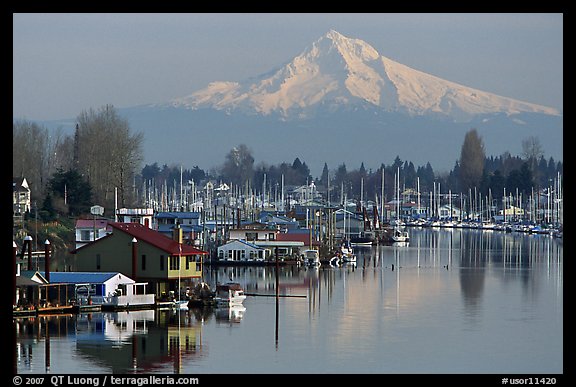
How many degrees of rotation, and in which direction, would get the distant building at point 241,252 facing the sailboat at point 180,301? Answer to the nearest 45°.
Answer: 0° — it already faces it

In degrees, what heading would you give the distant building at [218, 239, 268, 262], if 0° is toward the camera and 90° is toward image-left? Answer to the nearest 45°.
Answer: approximately 0°

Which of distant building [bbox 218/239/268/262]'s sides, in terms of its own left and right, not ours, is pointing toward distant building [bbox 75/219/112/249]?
right

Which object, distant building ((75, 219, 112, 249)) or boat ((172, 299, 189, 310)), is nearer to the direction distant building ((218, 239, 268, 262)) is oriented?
the boat

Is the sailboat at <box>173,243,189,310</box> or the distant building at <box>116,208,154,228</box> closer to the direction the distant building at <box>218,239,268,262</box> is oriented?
the sailboat
